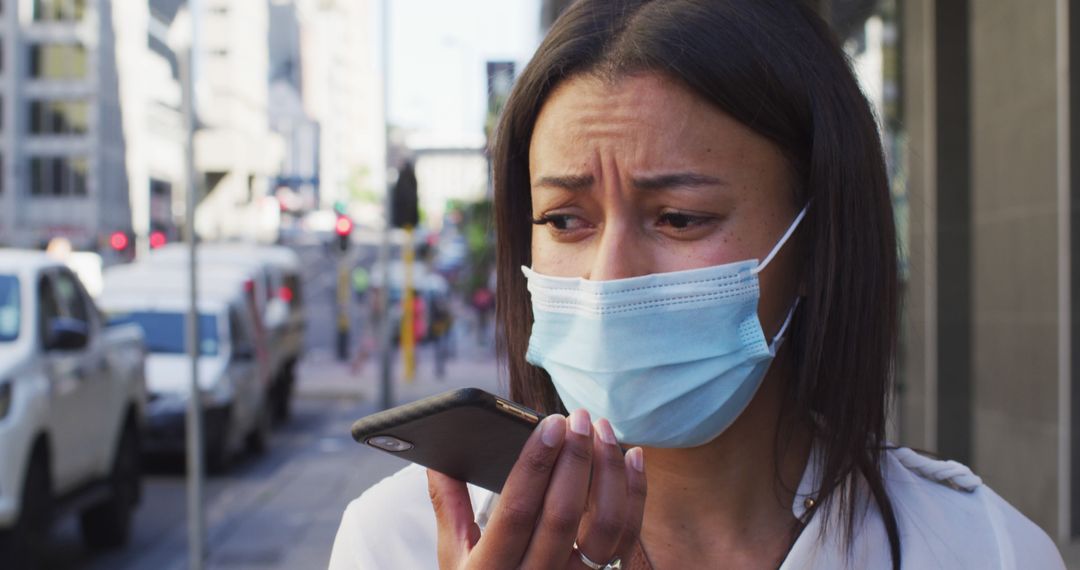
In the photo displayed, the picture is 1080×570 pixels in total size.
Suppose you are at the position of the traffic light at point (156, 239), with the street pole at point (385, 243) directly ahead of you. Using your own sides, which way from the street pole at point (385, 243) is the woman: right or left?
right

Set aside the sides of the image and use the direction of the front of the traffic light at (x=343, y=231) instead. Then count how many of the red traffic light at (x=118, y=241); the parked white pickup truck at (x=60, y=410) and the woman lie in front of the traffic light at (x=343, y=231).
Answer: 2

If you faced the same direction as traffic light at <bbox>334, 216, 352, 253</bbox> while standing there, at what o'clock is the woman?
The woman is roughly at 12 o'clock from the traffic light.

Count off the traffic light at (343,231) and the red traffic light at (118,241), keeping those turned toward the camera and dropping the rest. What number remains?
2

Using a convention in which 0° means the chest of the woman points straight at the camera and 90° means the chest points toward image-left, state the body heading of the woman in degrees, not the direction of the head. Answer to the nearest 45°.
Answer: approximately 45°

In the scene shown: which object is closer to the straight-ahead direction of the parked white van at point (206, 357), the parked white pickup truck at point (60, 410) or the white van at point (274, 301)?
the parked white pickup truck

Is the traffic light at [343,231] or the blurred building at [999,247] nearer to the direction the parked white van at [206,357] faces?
the blurred building

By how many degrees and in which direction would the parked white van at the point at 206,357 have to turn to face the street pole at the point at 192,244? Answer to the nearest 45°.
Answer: approximately 45° to its left
